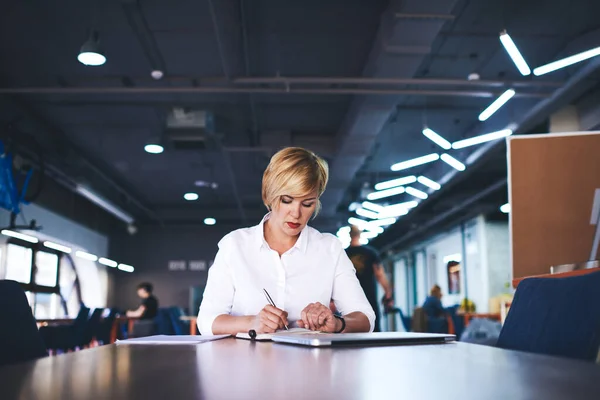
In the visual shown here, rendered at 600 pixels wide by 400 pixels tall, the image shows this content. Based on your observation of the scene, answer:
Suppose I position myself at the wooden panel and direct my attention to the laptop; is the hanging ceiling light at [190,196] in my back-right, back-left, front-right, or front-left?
back-right

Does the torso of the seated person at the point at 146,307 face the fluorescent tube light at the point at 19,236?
yes

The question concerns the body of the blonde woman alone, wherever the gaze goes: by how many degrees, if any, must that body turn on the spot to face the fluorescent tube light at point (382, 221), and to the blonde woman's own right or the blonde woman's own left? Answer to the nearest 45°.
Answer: approximately 180°

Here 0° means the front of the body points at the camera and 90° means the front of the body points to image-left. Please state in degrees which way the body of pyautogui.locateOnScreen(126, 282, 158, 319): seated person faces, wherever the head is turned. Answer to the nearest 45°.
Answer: approximately 90°

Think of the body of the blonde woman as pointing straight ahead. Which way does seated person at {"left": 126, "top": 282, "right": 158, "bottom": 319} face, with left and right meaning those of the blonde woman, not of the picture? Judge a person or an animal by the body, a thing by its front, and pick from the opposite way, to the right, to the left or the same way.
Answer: to the right

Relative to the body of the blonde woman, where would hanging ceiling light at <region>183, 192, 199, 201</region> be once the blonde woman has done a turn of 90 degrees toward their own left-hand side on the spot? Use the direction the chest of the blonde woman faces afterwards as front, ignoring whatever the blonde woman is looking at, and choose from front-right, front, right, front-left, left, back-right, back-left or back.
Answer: left
